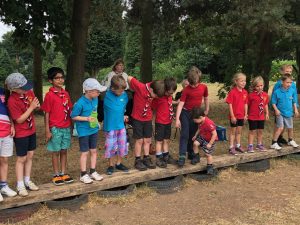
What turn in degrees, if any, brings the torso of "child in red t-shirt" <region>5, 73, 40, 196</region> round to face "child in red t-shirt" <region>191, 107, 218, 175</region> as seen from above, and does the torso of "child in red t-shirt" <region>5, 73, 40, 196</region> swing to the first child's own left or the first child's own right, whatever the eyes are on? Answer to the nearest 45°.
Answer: approximately 45° to the first child's own left

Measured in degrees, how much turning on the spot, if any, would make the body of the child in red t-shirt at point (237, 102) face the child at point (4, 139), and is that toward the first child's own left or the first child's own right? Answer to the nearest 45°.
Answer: approximately 90° to the first child's own right
